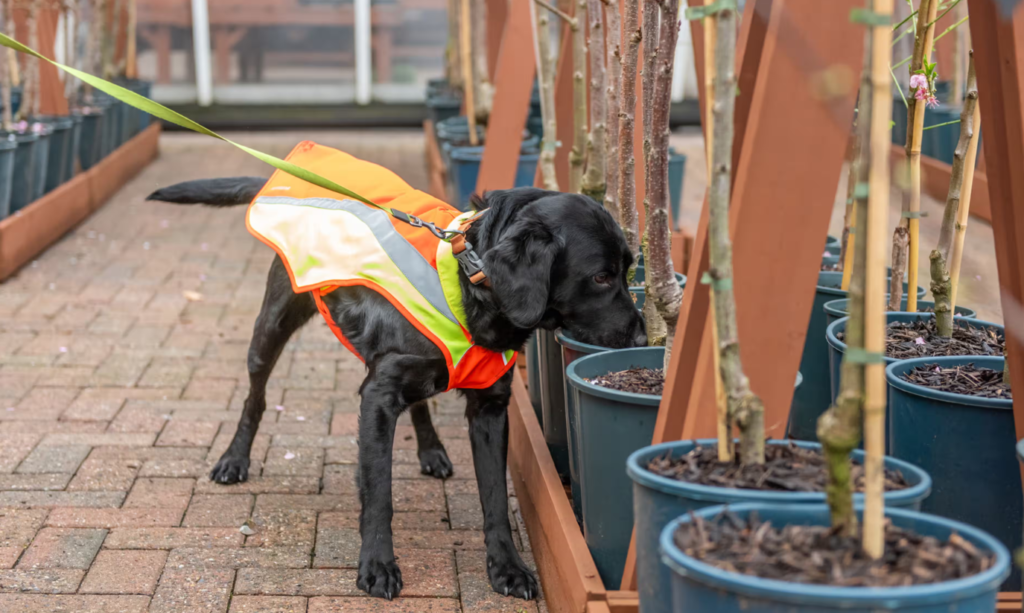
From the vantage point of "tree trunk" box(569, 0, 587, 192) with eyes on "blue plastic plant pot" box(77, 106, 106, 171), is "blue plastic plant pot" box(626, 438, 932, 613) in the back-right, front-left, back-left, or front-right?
back-left

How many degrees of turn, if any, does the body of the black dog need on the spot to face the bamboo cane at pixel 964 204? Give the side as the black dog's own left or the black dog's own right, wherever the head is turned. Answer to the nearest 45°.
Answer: approximately 45° to the black dog's own left

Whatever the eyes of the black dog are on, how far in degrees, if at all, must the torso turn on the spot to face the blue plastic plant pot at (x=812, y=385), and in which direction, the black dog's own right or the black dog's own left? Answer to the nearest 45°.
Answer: approximately 90° to the black dog's own left

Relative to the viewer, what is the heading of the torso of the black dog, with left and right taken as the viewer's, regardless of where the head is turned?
facing the viewer and to the right of the viewer

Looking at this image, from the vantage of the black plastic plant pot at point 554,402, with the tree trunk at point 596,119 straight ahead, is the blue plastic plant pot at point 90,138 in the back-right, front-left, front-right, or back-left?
front-left

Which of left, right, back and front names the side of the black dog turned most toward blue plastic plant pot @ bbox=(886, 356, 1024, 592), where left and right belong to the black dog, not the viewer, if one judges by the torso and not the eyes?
front

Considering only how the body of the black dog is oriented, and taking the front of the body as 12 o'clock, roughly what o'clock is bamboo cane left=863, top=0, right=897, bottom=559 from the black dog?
The bamboo cane is roughly at 1 o'clock from the black dog.

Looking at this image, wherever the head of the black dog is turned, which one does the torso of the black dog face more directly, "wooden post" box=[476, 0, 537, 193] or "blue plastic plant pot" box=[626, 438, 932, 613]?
the blue plastic plant pot

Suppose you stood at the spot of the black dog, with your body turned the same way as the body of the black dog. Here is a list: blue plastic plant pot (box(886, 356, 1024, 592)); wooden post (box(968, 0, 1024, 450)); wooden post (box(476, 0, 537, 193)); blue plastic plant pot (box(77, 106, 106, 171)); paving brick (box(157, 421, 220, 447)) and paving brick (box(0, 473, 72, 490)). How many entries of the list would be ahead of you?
2

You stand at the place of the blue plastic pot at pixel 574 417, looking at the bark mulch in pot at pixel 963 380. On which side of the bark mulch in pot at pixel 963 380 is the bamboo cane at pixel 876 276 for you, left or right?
right
